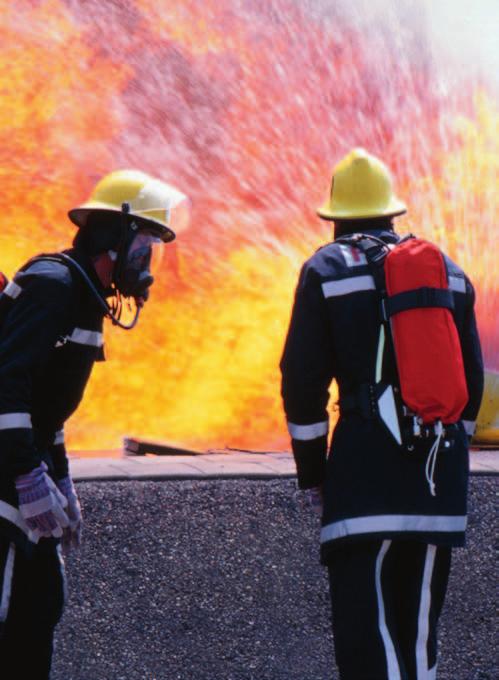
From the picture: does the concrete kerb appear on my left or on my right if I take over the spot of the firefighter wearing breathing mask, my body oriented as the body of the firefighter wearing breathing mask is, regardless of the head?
on my left

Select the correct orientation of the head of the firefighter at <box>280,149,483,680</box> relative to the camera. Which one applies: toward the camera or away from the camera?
away from the camera

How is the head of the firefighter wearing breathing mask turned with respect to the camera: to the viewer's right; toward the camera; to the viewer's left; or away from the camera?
to the viewer's right

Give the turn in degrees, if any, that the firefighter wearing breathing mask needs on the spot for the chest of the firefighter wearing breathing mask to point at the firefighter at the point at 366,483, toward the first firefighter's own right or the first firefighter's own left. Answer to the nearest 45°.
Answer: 0° — they already face them

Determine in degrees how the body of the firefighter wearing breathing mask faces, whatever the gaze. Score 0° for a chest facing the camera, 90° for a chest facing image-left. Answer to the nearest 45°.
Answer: approximately 270°
